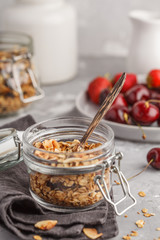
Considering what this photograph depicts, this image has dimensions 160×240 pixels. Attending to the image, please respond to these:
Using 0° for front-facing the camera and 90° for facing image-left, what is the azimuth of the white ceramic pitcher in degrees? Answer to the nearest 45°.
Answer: approximately 90°

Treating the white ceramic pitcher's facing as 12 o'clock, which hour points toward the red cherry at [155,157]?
The red cherry is roughly at 9 o'clock from the white ceramic pitcher.

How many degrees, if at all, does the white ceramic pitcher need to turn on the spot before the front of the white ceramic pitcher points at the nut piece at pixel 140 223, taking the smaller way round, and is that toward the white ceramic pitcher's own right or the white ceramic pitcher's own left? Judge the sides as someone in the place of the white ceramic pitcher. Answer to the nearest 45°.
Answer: approximately 90° to the white ceramic pitcher's own left

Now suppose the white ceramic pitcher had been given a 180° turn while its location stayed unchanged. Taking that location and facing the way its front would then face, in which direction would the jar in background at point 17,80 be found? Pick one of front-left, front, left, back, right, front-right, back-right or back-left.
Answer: back-right
